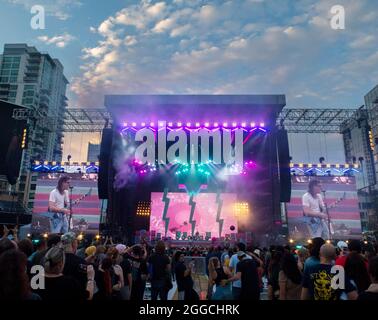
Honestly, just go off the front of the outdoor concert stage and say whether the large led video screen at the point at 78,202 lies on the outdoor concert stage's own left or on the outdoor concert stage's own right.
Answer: on the outdoor concert stage's own right

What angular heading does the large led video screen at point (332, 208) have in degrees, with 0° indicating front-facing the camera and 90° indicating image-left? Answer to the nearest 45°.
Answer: approximately 0°

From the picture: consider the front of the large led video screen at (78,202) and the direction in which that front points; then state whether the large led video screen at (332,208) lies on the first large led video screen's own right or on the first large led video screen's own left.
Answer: on the first large led video screen's own left

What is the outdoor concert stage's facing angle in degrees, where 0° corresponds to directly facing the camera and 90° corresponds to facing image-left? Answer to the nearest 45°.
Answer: approximately 0°

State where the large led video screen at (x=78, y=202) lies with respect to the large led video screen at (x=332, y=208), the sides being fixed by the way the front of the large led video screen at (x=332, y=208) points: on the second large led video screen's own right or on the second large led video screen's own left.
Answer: on the second large led video screen's own right

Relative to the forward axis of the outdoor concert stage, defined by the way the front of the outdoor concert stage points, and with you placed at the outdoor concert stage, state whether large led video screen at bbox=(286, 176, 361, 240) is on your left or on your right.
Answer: on your left

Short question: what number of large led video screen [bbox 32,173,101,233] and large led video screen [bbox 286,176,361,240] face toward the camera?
2
